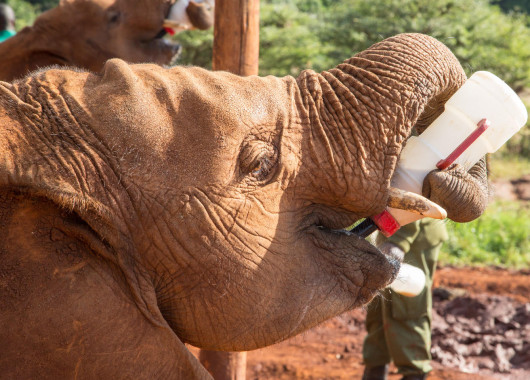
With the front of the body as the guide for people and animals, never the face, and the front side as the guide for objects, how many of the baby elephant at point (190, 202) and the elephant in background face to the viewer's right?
2

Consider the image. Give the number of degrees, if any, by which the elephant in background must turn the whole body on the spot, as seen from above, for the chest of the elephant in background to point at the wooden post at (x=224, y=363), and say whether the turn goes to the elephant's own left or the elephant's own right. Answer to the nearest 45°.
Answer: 0° — it already faces it

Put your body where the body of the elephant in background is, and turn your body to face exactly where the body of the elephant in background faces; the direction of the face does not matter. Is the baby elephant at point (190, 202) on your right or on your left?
on your right

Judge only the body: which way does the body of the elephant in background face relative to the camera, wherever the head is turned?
to the viewer's right

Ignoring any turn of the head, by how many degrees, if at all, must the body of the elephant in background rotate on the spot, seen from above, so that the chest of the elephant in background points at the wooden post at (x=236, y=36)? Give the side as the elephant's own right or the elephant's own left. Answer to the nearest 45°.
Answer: approximately 45° to the elephant's own right

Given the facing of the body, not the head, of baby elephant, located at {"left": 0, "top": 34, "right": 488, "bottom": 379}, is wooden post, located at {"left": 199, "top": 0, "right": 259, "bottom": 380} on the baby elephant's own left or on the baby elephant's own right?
on the baby elephant's own left

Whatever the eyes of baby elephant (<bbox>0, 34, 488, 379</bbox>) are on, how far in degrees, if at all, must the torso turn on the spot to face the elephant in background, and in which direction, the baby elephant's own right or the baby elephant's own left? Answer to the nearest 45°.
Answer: approximately 90° to the baby elephant's own left

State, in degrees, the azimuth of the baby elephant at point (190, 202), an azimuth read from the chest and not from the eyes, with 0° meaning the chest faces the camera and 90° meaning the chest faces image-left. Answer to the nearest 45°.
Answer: approximately 270°
